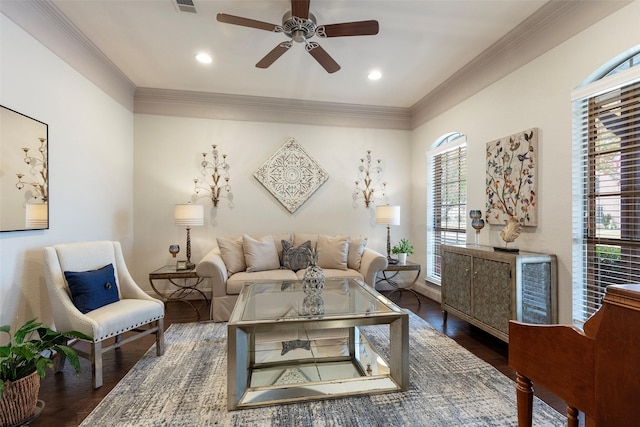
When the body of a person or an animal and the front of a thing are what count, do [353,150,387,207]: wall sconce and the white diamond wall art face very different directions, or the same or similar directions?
same or similar directions

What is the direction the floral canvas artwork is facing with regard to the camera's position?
facing the viewer and to the left of the viewer

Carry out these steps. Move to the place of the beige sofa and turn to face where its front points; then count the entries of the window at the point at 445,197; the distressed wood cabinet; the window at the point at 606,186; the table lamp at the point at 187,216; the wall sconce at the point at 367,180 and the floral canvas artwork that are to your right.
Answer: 1

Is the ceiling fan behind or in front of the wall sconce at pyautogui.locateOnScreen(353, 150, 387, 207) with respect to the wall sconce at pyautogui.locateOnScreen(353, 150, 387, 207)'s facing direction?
in front

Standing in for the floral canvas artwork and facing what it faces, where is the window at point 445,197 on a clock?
The window is roughly at 3 o'clock from the floral canvas artwork.

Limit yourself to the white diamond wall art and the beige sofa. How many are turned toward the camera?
2

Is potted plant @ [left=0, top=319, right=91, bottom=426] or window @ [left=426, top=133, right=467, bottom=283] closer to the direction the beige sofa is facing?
the potted plant

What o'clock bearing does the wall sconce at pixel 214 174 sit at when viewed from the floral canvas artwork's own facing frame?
The wall sconce is roughly at 1 o'clock from the floral canvas artwork.

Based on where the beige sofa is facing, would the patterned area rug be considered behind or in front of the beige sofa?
in front

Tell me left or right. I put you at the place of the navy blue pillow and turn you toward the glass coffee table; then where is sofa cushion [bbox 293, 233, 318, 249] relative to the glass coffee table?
left

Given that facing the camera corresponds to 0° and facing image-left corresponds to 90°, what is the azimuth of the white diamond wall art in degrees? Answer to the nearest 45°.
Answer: approximately 0°

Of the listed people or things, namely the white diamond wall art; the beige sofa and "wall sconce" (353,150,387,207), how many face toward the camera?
3

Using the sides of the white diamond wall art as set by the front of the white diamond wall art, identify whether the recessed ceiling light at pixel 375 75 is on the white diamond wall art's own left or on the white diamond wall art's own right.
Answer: on the white diamond wall art's own left

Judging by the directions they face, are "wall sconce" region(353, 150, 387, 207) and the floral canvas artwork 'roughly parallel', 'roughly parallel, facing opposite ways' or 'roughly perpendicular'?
roughly perpendicular

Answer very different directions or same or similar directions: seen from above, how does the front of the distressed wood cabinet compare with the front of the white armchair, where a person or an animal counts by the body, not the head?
very different directions

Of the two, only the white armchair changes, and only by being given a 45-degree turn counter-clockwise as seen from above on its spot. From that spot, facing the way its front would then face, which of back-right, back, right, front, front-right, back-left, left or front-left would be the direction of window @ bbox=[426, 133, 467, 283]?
front

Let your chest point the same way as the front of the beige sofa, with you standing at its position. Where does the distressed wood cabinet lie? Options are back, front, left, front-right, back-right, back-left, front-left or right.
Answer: front-left

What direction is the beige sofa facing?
toward the camera

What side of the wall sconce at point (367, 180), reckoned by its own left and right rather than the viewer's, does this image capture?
front
